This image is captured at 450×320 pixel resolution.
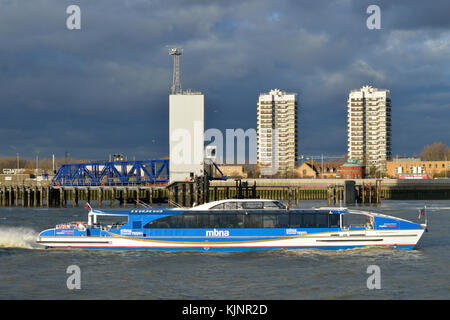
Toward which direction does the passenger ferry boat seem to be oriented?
to the viewer's right
